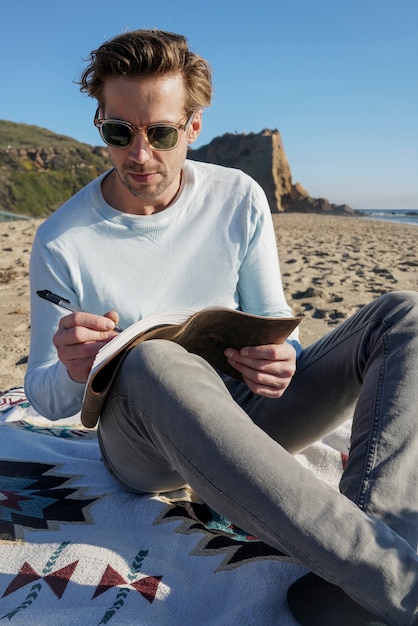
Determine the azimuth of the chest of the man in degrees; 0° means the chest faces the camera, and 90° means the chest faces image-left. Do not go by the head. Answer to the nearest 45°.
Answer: approximately 0°

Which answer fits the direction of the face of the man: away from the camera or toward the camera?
toward the camera

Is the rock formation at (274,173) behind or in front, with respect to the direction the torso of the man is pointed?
behind
